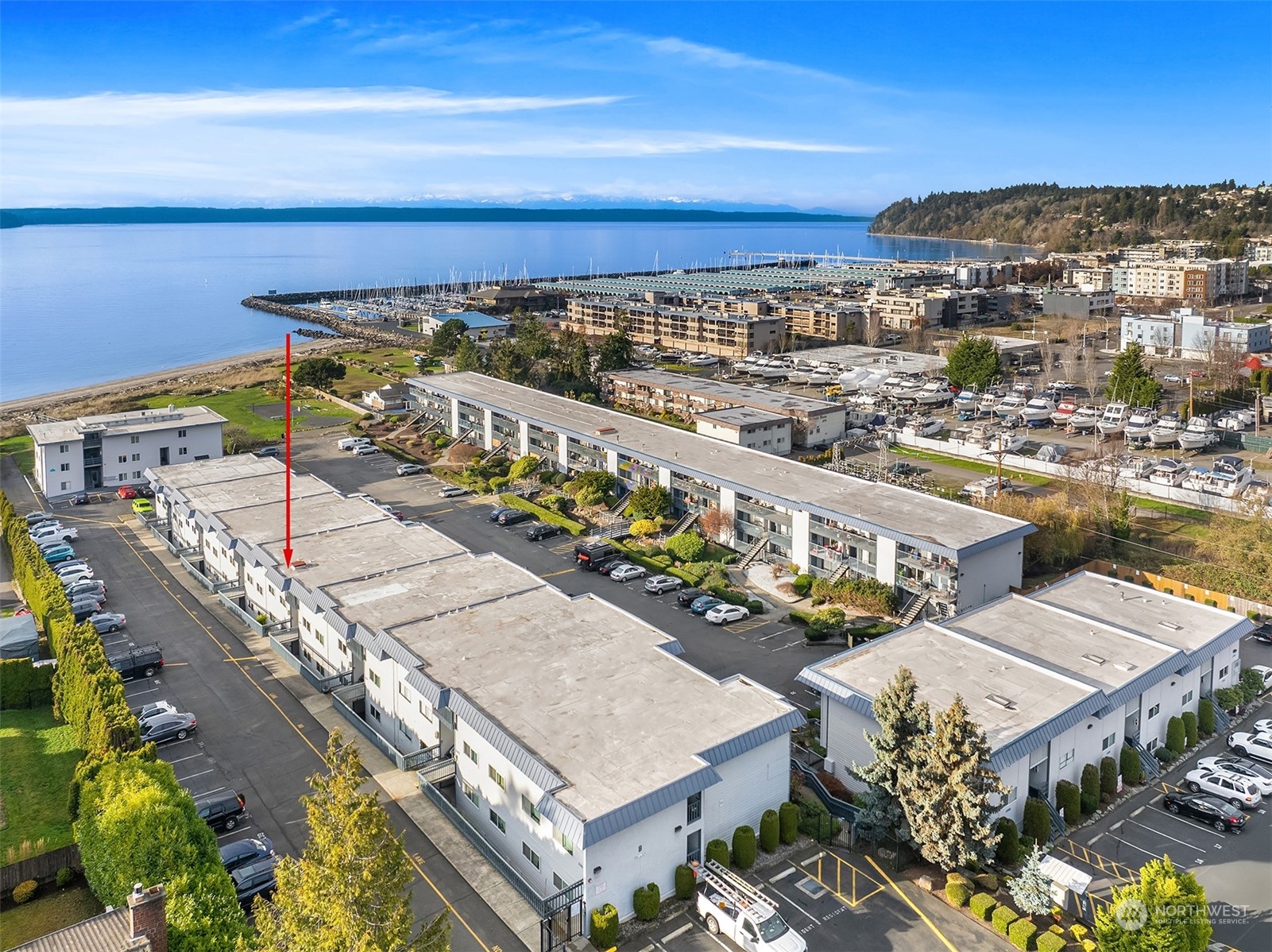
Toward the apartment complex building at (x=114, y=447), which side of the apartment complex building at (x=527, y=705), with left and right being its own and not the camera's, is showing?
right

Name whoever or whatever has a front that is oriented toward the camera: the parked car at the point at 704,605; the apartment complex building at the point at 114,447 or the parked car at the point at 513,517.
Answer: the apartment complex building

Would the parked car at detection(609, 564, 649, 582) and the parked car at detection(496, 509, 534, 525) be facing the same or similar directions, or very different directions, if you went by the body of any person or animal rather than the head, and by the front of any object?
same or similar directions

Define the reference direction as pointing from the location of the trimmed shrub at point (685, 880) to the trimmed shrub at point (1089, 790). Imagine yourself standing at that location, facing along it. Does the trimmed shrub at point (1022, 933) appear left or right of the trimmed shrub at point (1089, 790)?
right

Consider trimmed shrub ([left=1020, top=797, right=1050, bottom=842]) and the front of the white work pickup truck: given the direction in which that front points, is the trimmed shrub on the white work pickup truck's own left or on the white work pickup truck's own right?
on the white work pickup truck's own left

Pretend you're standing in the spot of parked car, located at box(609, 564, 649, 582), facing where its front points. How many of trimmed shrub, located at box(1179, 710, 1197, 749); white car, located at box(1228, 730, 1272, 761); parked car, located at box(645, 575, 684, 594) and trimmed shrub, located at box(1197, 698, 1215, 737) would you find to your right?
4

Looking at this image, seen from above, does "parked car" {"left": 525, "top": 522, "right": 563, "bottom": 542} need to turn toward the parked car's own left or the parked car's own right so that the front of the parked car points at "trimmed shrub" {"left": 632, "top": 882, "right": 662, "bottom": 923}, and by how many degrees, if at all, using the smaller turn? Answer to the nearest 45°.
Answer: approximately 135° to the parked car's own right

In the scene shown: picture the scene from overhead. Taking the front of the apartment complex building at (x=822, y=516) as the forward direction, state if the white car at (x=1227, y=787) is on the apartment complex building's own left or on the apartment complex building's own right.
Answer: on the apartment complex building's own left

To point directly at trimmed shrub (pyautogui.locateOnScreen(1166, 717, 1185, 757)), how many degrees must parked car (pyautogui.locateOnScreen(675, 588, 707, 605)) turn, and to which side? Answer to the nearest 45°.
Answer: approximately 90° to its right

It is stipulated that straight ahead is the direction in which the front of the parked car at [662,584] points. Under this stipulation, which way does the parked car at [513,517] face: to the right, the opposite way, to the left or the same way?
the same way

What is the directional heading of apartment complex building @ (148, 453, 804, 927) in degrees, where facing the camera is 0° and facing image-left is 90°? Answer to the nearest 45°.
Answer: approximately 45°

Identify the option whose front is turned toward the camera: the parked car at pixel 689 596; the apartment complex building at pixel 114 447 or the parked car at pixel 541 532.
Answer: the apartment complex building

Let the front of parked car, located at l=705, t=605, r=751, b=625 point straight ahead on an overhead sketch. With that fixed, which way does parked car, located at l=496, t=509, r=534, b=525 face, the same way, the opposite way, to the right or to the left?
the same way

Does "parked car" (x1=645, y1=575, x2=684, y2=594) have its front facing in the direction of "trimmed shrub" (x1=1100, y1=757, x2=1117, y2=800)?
no

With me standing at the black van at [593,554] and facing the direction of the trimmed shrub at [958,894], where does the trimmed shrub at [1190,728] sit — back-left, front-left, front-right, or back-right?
front-left

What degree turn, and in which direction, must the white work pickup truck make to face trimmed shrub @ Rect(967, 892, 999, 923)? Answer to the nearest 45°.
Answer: approximately 45° to its left

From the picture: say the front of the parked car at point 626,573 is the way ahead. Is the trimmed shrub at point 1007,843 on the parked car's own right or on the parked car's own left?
on the parked car's own right

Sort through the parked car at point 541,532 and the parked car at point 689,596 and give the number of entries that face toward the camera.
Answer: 0

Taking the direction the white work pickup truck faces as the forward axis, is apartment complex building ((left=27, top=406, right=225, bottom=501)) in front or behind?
behind

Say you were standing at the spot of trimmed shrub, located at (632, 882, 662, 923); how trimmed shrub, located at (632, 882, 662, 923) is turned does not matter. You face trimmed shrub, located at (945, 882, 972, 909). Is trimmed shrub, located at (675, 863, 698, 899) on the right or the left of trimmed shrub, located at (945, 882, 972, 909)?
left
